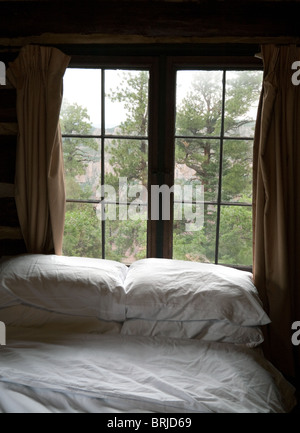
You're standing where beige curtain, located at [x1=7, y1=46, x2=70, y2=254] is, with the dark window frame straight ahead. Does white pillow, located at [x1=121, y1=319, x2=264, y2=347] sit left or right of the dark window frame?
right

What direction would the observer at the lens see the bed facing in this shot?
facing the viewer

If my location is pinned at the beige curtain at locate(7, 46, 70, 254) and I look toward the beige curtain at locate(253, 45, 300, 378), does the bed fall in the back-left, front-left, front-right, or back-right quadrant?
front-right
